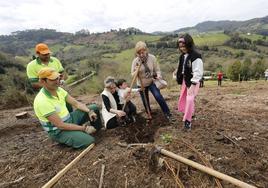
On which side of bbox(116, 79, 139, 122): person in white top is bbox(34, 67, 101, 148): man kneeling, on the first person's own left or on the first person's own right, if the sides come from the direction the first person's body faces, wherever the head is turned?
on the first person's own right

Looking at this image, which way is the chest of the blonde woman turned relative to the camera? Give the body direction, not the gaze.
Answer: toward the camera

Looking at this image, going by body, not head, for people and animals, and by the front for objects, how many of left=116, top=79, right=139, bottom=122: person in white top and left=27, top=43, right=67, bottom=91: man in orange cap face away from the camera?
0

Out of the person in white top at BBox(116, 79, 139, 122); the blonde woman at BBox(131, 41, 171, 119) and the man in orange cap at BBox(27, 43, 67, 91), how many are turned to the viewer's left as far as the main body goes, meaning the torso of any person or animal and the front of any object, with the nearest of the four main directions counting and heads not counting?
0

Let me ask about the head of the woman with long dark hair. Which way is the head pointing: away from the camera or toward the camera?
toward the camera

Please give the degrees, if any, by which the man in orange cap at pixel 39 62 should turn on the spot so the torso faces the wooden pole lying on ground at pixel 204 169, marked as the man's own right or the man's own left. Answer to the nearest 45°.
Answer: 0° — they already face it

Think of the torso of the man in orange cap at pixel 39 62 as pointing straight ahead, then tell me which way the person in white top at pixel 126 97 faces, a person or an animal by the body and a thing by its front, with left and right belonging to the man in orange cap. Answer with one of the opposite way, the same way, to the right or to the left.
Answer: the same way

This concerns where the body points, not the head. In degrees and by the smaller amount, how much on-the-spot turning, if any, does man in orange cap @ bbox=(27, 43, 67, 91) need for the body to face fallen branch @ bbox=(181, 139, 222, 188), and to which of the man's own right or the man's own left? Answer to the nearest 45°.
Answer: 0° — they already face it

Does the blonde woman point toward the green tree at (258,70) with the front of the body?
no

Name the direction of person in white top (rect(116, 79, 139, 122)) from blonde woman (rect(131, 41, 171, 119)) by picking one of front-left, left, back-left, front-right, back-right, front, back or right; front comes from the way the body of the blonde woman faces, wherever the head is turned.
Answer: right

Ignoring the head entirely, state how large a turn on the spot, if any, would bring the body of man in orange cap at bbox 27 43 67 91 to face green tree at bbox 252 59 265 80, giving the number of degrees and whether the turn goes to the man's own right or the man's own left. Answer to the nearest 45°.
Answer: approximately 90° to the man's own left

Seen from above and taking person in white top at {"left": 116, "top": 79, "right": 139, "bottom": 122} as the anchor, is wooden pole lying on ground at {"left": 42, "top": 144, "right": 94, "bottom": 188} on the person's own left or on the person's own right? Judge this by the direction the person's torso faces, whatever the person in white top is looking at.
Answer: on the person's own right

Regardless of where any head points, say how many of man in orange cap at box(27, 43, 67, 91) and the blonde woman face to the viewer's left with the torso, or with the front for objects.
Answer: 0

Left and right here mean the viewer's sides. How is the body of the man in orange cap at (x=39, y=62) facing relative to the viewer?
facing the viewer and to the right of the viewer

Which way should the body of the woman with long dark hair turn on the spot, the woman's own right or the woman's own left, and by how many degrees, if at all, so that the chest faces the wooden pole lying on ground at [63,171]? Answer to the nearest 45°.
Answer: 0° — they already face it

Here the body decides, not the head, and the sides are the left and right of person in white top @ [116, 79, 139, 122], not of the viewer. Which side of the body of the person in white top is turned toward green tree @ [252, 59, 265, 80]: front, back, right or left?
left
